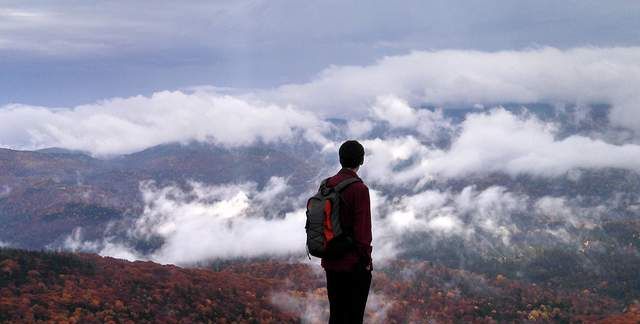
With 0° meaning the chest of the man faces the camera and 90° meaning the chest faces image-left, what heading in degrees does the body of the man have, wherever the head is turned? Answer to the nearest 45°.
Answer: approximately 225°
